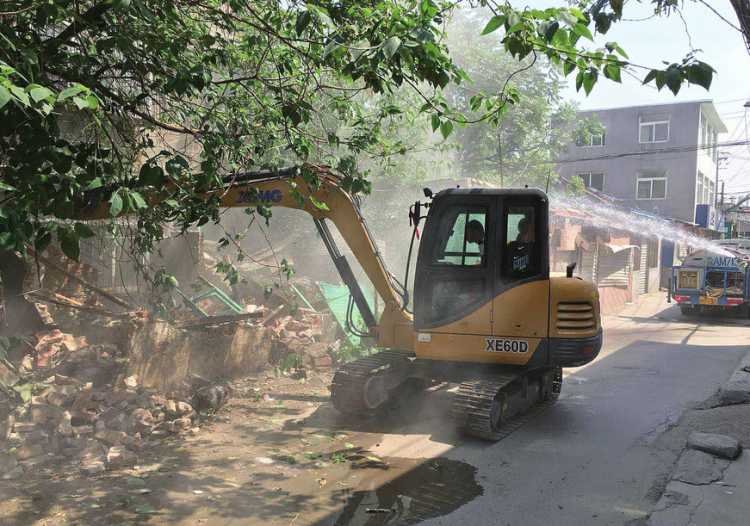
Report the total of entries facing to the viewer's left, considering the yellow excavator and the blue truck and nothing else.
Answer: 1

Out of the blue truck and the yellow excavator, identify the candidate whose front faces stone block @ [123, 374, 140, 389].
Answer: the yellow excavator

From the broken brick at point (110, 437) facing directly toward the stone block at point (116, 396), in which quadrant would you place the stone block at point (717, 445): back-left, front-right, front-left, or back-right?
back-right

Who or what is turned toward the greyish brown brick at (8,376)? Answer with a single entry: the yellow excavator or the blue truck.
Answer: the yellow excavator

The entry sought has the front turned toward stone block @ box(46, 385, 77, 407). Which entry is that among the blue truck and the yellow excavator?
the yellow excavator

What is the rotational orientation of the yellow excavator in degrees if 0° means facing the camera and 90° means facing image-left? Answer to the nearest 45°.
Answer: approximately 90°

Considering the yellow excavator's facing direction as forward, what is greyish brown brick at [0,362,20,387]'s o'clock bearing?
The greyish brown brick is roughly at 12 o'clock from the yellow excavator.

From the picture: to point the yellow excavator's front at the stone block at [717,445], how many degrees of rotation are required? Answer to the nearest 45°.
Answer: approximately 135° to its left
